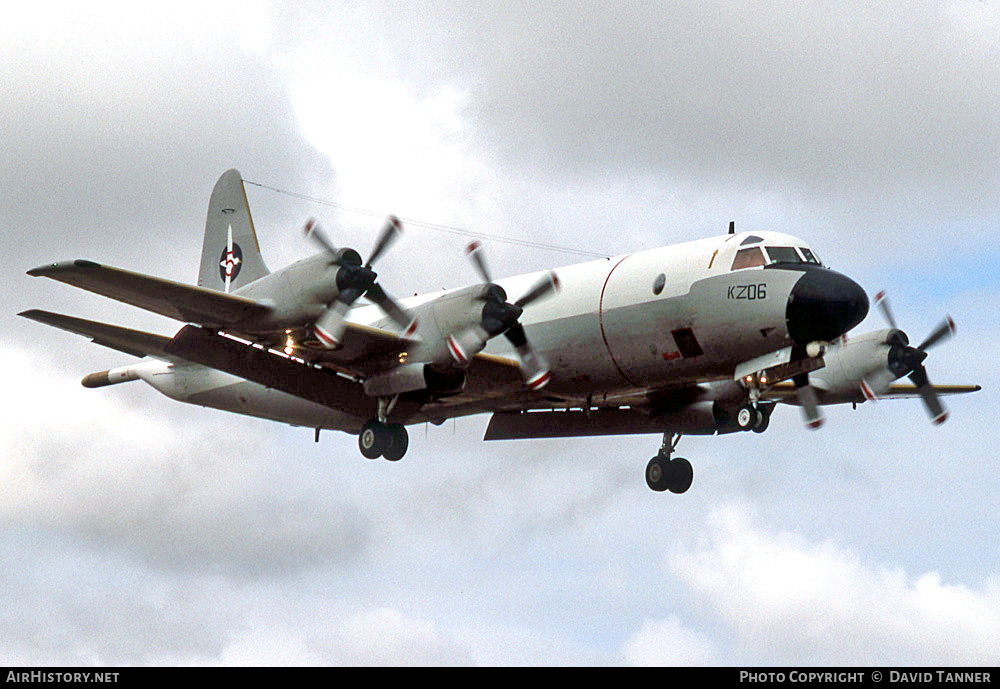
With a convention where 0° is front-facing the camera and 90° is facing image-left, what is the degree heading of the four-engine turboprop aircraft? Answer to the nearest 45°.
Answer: approximately 315°
